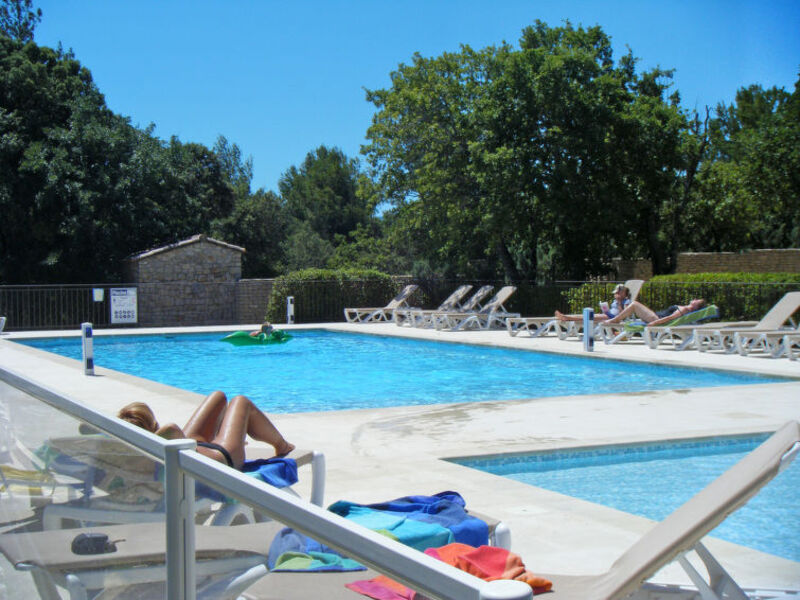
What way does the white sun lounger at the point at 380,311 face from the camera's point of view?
to the viewer's left

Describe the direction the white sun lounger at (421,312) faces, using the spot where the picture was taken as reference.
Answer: facing to the left of the viewer

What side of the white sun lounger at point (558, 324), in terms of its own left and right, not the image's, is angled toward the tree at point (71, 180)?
front

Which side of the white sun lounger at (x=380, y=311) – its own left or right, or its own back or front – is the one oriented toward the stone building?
front

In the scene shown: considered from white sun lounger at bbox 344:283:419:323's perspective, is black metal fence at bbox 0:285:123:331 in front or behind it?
in front

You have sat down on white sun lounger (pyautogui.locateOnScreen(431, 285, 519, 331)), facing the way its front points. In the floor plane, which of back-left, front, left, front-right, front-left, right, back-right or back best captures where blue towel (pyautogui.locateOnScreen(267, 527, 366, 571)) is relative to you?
left

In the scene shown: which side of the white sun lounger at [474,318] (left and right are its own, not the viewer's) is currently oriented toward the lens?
left

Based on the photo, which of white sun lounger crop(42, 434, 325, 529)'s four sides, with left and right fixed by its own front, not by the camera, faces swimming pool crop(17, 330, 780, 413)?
left

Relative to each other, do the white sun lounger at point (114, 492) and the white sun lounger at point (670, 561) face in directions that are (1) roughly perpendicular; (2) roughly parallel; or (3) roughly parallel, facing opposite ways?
roughly parallel, facing opposite ways

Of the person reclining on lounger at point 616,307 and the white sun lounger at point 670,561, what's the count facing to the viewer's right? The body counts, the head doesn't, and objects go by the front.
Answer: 0

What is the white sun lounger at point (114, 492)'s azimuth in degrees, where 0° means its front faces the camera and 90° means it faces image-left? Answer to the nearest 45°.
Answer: approximately 270°

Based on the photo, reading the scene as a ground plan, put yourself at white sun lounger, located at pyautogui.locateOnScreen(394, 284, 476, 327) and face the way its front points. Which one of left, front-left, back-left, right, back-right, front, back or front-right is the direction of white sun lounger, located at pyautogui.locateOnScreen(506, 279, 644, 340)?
back-left

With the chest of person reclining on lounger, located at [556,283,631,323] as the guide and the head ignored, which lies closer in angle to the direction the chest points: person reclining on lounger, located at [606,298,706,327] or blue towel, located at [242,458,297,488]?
the blue towel
